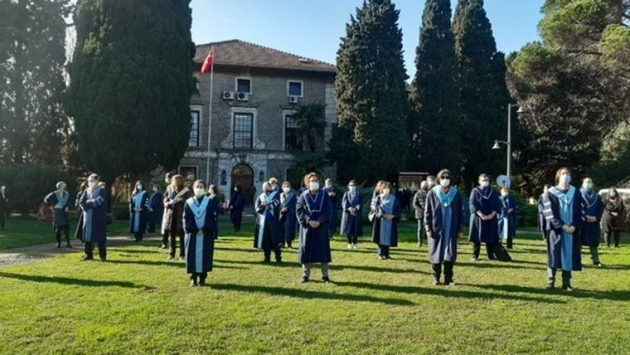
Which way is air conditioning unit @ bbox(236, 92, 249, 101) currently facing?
toward the camera

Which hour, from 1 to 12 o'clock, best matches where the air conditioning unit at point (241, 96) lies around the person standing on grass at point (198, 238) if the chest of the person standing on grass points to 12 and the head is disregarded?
The air conditioning unit is roughly at 6 o'clock from the person standing on grass.

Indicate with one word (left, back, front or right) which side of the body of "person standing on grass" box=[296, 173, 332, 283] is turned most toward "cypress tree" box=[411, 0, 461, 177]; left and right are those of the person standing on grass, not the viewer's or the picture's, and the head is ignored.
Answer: back

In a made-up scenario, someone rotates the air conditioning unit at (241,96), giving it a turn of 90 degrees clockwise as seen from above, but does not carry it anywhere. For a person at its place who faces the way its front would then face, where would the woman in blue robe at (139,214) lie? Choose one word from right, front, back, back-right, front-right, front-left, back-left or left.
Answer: left

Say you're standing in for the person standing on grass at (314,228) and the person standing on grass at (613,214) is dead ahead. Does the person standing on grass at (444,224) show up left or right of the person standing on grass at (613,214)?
right

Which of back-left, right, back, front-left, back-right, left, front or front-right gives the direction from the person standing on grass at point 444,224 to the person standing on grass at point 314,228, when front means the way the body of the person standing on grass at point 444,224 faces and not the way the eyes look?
right

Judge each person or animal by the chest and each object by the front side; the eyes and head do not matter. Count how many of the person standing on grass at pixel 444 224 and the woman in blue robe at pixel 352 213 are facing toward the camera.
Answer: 2

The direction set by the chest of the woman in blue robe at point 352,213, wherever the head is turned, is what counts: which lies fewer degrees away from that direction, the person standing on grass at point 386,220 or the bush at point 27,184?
the person standing on grass

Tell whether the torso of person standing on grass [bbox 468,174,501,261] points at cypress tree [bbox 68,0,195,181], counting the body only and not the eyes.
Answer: no

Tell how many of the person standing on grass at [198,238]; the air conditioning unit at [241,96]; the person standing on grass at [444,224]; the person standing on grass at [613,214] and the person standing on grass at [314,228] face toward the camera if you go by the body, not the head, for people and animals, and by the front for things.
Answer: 5

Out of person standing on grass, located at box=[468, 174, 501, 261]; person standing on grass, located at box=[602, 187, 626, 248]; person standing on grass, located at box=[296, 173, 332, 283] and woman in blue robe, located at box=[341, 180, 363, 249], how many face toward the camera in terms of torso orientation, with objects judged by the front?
4

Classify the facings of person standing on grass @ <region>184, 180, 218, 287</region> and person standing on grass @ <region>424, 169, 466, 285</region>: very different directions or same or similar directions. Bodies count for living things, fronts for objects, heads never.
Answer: same or similar directions

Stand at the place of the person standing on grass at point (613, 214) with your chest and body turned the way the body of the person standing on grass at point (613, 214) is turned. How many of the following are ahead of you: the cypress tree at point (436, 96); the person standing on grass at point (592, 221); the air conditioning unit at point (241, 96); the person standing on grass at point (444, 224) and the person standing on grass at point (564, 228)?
3

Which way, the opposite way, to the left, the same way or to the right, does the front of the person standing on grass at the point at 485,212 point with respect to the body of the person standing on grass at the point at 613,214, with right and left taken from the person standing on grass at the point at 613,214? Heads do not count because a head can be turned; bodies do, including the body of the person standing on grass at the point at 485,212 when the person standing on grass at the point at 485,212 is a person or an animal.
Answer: the same way

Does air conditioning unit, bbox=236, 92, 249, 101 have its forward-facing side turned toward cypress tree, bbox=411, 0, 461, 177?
no

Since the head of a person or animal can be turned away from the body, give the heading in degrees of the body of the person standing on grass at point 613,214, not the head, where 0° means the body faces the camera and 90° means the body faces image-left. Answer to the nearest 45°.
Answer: approximately 0°

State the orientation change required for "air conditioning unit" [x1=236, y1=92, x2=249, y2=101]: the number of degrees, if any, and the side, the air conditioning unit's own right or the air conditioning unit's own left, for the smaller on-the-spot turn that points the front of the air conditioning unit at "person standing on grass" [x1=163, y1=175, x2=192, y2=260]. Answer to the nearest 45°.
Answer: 0° — it already faces them

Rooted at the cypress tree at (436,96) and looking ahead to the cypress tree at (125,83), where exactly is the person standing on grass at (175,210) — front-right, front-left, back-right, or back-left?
front-left

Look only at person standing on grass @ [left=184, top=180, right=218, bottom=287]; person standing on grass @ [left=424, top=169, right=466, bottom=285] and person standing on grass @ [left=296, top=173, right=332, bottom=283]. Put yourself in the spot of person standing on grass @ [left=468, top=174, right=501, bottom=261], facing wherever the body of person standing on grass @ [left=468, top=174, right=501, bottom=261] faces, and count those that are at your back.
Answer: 0

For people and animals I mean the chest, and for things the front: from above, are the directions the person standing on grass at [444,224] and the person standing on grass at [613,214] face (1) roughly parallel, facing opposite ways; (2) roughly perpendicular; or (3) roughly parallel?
roughly parallel

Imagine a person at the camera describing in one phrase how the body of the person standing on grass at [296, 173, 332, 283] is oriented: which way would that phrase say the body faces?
toward the camera

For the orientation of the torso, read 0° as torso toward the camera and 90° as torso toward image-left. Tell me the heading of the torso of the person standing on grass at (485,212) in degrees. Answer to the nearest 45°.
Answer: approximately 0°
